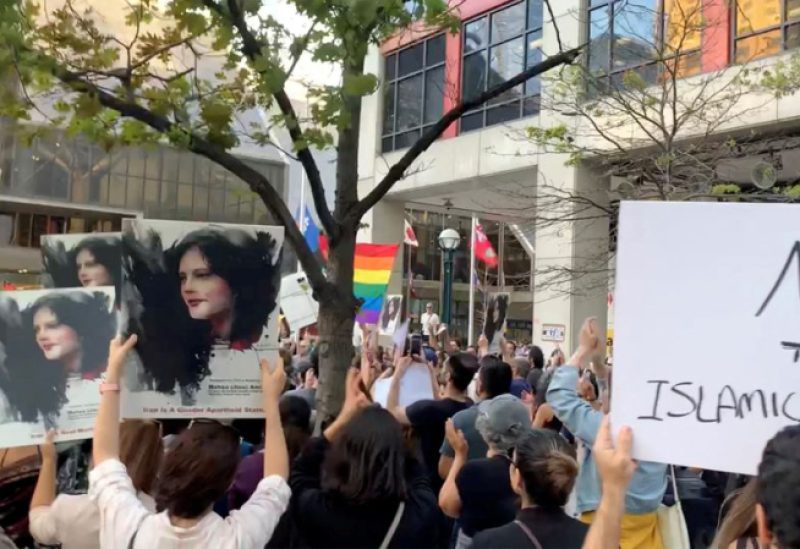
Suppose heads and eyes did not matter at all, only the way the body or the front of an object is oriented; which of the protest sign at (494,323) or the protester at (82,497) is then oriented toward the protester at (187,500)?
the protest sign

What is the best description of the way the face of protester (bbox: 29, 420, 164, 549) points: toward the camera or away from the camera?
away from the camera

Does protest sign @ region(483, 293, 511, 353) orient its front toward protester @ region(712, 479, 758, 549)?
yes

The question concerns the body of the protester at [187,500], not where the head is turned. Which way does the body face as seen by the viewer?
away from the camera

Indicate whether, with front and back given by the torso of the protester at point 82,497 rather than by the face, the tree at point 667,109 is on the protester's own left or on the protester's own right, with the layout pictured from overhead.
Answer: on the protester's own right

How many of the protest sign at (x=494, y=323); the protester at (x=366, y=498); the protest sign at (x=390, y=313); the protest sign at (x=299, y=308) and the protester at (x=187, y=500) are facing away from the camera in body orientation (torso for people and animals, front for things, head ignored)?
2

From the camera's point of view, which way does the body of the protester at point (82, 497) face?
away from the camera

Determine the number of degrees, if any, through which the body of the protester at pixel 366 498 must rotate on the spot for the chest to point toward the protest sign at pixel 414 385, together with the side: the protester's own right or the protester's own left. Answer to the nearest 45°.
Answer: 0° — they already face it

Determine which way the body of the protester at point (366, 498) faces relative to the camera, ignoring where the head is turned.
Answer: away from the camera

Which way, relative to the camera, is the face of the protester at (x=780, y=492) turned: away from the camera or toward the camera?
away from the camera
